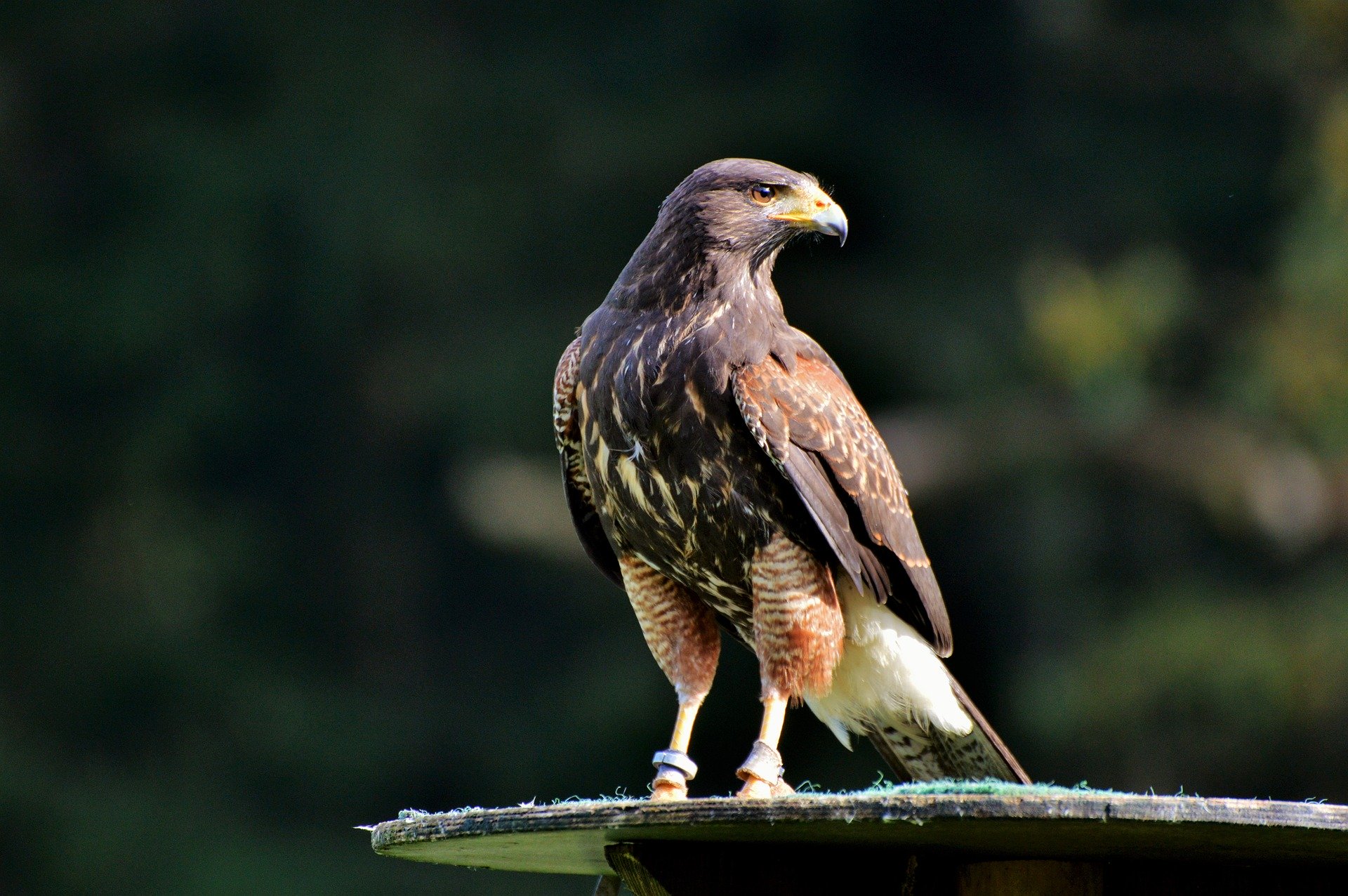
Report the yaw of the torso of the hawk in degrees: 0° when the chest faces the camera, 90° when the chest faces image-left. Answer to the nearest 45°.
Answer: approximately 45°
